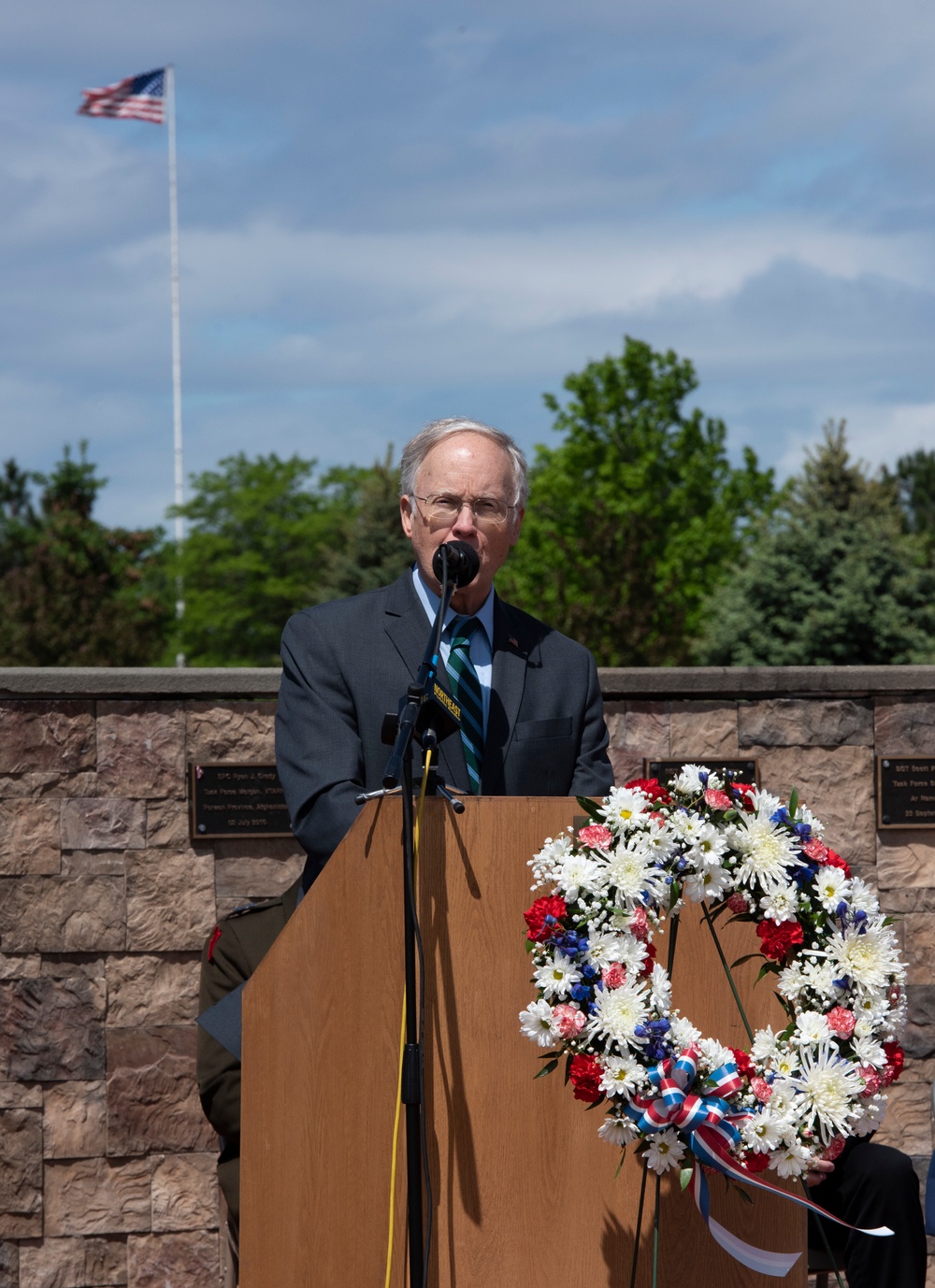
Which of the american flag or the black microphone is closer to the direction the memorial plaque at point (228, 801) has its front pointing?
the black microphone

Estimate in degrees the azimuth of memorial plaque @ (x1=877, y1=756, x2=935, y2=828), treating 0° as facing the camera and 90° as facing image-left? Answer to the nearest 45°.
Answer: approximately 0°

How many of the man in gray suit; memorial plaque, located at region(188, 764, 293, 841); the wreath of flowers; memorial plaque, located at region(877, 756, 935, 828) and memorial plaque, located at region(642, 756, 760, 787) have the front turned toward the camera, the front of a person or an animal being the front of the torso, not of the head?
5

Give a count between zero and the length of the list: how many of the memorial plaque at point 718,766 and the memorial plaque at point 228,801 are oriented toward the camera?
2

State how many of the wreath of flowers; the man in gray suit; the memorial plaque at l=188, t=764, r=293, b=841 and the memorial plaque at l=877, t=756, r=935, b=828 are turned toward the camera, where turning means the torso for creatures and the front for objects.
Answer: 4

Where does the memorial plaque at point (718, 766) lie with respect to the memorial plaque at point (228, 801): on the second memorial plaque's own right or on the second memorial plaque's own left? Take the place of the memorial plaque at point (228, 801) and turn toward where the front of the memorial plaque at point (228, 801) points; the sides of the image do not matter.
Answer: on the second memorial plaque's own left

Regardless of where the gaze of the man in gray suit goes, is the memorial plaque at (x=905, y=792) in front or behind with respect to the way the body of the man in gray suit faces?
behind

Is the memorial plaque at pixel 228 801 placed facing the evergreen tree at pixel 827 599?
no

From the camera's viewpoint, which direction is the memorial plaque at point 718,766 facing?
toward the camera

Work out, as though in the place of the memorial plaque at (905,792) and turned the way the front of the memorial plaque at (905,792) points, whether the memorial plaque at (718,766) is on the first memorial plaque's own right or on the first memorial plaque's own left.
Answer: on the first memorial plaque's own right

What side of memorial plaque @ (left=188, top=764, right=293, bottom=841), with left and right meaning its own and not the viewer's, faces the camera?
front

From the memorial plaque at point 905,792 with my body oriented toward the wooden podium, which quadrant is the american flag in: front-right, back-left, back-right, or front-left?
back-right

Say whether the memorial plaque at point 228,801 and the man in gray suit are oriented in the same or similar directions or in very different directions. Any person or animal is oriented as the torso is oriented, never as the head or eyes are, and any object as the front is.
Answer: same or similar directions

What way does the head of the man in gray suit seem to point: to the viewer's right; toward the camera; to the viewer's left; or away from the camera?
toward the camera

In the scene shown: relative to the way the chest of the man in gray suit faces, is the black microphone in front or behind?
in front

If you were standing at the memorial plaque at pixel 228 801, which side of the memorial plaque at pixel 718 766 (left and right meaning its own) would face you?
right

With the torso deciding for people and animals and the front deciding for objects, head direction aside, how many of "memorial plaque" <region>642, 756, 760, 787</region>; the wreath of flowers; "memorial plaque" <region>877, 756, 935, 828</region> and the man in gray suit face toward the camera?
4

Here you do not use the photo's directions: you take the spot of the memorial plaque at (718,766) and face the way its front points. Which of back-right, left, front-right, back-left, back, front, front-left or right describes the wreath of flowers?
front
